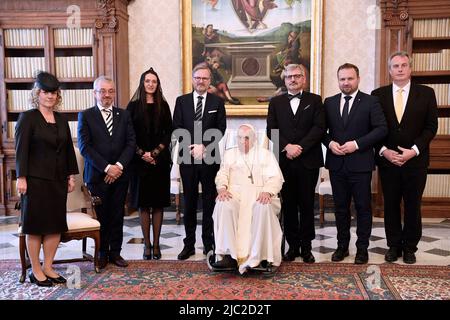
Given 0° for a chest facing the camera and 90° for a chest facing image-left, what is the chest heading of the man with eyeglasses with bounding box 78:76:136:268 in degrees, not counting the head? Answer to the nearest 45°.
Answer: approximately 315°

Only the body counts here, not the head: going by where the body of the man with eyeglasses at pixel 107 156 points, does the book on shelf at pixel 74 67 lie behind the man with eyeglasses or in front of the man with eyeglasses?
behind

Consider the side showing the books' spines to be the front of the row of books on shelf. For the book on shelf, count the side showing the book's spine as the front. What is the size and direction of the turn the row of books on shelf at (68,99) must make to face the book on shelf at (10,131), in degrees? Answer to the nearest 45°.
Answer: approximately 90° to its right

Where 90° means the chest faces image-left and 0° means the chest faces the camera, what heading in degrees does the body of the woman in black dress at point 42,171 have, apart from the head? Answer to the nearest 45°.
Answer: approximately 315°

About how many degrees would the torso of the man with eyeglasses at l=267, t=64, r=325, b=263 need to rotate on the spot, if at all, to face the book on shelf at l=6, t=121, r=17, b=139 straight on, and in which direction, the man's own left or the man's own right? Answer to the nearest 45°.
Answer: approximately 135° to the man's own right

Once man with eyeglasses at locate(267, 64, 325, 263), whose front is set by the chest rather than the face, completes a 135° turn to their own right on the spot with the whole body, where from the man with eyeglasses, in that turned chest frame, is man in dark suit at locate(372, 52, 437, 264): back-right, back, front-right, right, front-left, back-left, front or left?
back-right

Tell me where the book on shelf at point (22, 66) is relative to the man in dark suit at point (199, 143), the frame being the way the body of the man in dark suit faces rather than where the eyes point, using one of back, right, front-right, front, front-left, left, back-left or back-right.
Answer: back-right

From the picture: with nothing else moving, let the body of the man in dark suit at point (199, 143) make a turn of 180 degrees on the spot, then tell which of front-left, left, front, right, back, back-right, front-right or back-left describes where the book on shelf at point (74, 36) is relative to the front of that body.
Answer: front-left

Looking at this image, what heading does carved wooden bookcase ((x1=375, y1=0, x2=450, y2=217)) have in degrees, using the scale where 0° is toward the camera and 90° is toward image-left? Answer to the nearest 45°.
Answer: approximately 0°

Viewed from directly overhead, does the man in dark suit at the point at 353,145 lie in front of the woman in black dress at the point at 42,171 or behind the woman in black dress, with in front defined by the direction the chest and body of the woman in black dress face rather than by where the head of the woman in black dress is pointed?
in front

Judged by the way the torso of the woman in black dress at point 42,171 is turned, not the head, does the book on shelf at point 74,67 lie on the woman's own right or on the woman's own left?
on the woman's own left
